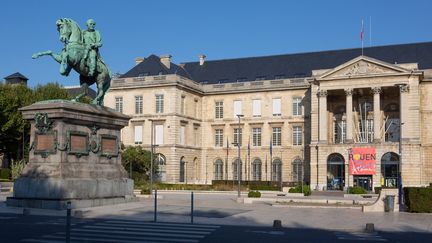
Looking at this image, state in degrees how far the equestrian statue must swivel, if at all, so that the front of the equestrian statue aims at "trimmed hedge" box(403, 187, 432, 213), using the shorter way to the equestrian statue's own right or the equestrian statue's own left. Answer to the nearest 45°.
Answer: approximately 135° to the equestrian statue's own left

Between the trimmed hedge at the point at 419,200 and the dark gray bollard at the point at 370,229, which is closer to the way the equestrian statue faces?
the dark gray bollard

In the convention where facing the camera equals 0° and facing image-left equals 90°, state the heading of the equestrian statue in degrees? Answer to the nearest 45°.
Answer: approximately 45°
